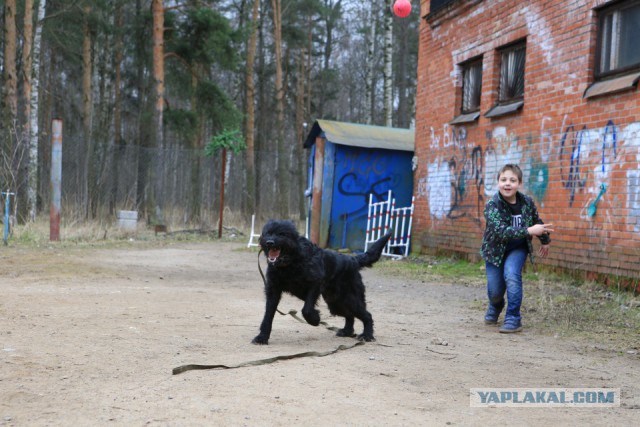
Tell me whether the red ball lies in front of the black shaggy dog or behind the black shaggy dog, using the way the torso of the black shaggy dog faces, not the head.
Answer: behind

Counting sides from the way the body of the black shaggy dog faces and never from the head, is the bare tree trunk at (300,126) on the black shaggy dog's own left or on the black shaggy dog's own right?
on the black shaggy dog's own right

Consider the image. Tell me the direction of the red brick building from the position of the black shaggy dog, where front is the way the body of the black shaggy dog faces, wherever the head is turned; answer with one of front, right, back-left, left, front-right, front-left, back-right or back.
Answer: back

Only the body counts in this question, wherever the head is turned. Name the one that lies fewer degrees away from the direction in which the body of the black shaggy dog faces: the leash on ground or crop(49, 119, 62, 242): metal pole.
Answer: the leash on ground

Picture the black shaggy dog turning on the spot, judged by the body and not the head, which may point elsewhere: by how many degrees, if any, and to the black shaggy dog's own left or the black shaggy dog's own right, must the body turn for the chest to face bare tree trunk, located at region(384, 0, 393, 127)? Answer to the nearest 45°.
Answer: approximately 135° to the black shaggy dog's own right

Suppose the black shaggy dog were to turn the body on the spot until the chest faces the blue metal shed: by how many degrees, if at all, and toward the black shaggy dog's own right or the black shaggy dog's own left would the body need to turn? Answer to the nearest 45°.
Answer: approximately 135° to the black shaggy dog's own right

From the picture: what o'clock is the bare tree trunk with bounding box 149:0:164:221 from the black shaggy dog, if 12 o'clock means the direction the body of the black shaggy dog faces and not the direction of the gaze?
The bare tree trunk is roughly at 4 o'clock from the black shaggy dog.

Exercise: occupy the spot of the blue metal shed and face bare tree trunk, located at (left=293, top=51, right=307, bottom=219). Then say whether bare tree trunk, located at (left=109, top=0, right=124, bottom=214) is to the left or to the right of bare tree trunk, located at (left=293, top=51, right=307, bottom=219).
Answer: left

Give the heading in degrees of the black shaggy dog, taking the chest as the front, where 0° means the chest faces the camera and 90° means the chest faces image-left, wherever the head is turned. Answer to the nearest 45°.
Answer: approximately 45°
